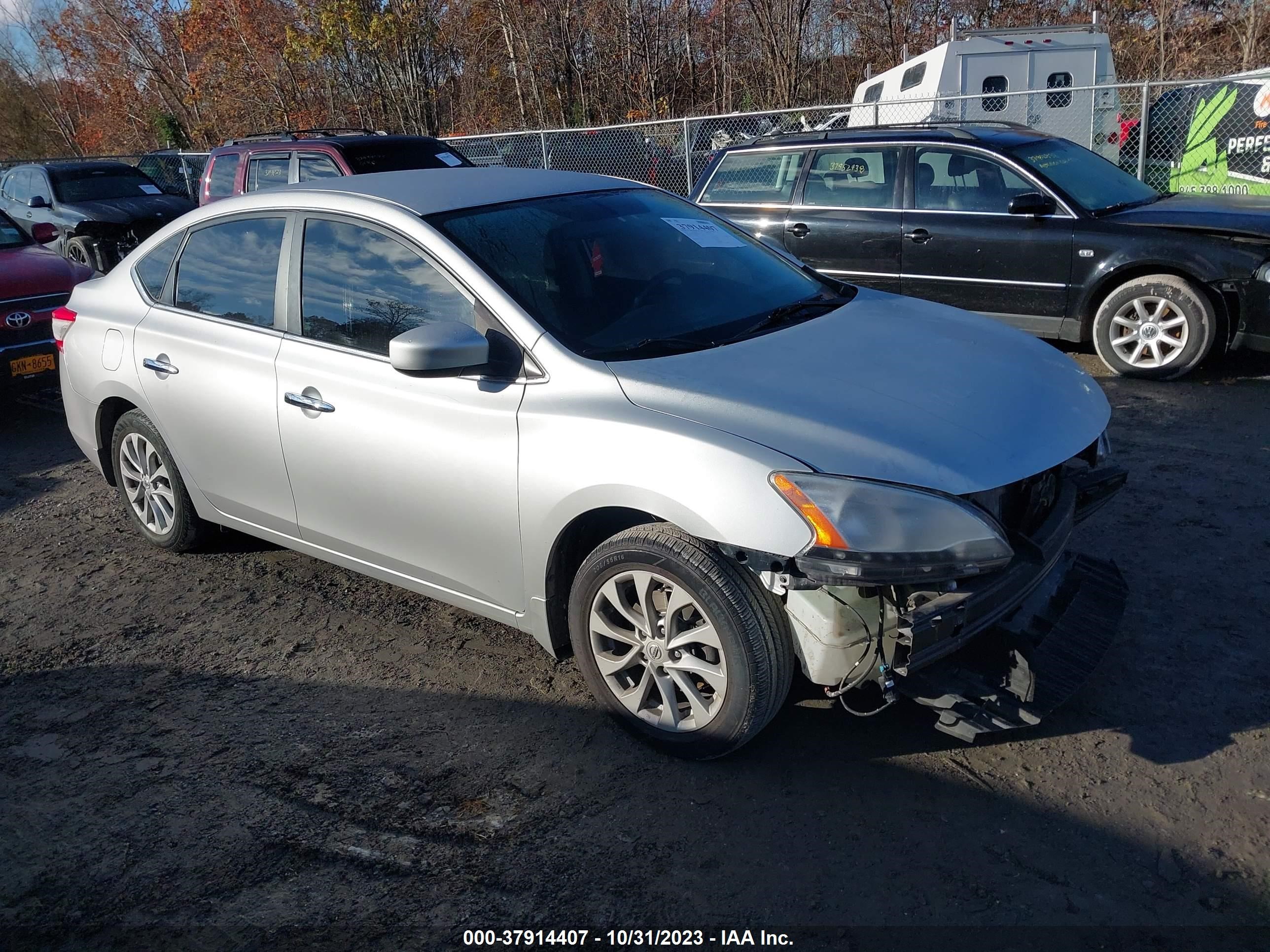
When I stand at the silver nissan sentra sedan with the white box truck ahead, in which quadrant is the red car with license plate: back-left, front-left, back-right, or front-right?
front-left

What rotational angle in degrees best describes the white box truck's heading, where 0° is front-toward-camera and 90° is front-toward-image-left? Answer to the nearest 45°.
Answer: approximately 135°

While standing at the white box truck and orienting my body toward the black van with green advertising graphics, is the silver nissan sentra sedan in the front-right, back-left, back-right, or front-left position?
front-right

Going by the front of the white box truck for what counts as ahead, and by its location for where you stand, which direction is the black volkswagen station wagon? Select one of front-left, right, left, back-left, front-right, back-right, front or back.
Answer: back-left

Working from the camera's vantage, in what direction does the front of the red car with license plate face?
facing the viewer and to the right of the viewer

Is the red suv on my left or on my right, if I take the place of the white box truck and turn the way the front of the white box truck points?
on my left
